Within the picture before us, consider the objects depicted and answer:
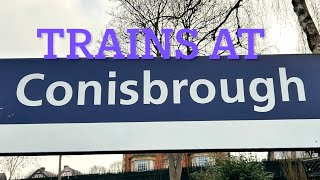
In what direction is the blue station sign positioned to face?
toward the camera

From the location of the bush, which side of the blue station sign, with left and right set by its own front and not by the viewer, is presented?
back
